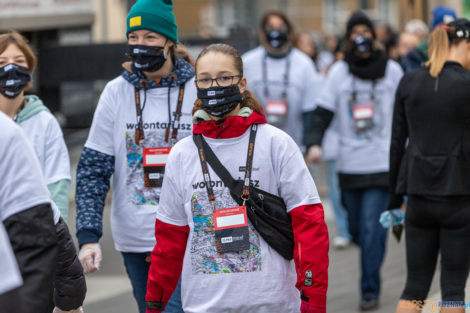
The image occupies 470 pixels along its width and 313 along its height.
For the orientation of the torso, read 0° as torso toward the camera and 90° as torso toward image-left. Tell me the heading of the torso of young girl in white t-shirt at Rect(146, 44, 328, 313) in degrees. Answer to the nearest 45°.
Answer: approximately 0°

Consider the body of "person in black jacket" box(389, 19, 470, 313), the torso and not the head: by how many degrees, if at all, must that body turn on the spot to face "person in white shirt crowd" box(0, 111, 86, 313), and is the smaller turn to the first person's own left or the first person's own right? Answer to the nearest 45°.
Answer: approximately 135° to the first person's own left

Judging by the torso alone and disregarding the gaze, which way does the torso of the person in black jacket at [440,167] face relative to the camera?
away from the camera

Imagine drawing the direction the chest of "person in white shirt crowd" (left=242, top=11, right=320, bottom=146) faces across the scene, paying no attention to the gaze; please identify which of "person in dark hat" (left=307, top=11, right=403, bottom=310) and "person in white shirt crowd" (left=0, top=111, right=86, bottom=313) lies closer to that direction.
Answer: the person in white shirt crowd

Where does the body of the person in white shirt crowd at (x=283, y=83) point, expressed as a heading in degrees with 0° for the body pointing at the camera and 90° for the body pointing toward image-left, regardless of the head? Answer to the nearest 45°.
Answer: approximately 0°

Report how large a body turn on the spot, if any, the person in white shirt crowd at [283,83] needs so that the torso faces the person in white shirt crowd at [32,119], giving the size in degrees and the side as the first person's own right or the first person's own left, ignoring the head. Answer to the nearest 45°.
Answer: approximately 45° to the first person's own right

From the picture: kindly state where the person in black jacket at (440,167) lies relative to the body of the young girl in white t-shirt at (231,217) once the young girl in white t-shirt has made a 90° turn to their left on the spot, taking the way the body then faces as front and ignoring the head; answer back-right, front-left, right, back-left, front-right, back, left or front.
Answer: front-left

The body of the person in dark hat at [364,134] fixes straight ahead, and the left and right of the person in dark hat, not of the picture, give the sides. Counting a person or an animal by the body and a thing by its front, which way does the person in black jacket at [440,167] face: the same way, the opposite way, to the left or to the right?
the opposite way

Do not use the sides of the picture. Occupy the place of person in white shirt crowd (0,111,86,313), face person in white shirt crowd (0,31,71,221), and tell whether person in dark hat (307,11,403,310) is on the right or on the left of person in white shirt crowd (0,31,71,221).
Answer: right

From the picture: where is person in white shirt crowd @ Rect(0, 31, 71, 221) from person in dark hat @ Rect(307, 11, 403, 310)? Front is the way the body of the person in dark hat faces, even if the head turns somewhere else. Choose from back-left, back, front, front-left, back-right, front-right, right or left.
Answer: front-right
